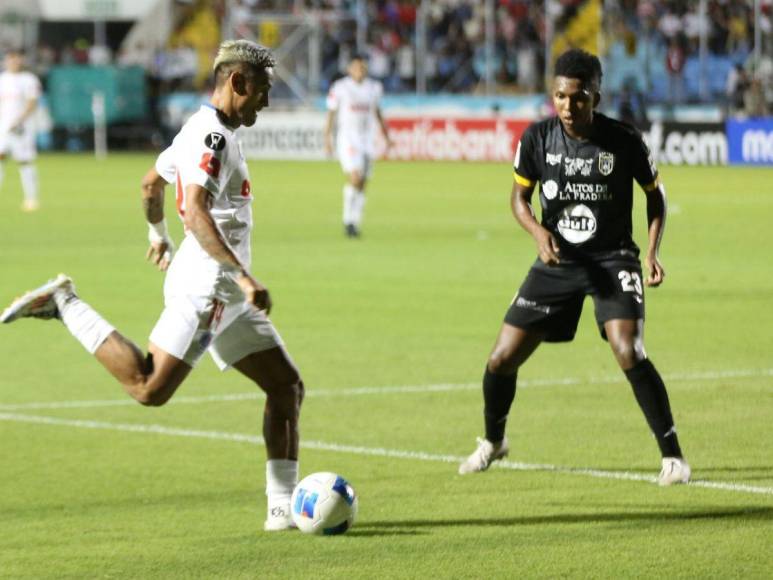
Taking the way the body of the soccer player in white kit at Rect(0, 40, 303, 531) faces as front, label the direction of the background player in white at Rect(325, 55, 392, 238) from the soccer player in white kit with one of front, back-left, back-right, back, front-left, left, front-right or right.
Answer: left

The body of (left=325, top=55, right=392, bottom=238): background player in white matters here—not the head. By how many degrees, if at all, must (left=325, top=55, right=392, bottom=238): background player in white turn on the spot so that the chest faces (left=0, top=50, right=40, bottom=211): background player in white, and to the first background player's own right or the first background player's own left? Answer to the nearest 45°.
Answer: approximately 135° to the first background player's own right

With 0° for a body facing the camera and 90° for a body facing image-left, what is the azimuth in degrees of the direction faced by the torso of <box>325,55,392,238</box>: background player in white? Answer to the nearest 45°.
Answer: approximately 0°

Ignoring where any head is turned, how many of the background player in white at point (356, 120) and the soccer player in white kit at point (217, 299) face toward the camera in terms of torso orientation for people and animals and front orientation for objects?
1

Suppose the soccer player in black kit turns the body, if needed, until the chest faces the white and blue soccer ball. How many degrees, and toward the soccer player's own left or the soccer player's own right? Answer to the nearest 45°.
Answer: approximately 45° to the soccer player's own right

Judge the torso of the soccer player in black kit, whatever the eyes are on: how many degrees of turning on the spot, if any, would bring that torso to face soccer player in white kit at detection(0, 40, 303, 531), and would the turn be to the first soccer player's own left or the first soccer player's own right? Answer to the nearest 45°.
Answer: approximately 45° to the first soccer player's own right

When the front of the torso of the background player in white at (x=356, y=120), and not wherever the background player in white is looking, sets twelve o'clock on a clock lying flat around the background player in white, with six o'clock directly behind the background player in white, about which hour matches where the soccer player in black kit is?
The soccer player in black kit is roughly at 12 o'clock from the background player in white.

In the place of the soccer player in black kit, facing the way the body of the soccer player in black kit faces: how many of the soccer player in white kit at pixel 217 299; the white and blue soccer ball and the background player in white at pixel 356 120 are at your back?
1

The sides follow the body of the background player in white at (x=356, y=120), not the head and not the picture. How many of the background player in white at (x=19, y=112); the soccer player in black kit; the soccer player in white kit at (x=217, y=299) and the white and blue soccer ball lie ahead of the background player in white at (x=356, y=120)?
3

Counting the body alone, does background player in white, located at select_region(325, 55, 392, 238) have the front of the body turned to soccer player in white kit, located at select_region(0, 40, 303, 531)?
yes

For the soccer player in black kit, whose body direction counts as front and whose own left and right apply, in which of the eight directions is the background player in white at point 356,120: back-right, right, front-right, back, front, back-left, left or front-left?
back

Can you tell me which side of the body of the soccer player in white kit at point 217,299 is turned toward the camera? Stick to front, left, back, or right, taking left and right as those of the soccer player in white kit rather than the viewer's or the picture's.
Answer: right

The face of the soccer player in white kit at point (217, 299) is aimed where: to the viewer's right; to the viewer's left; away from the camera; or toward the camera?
to the viewer's right
